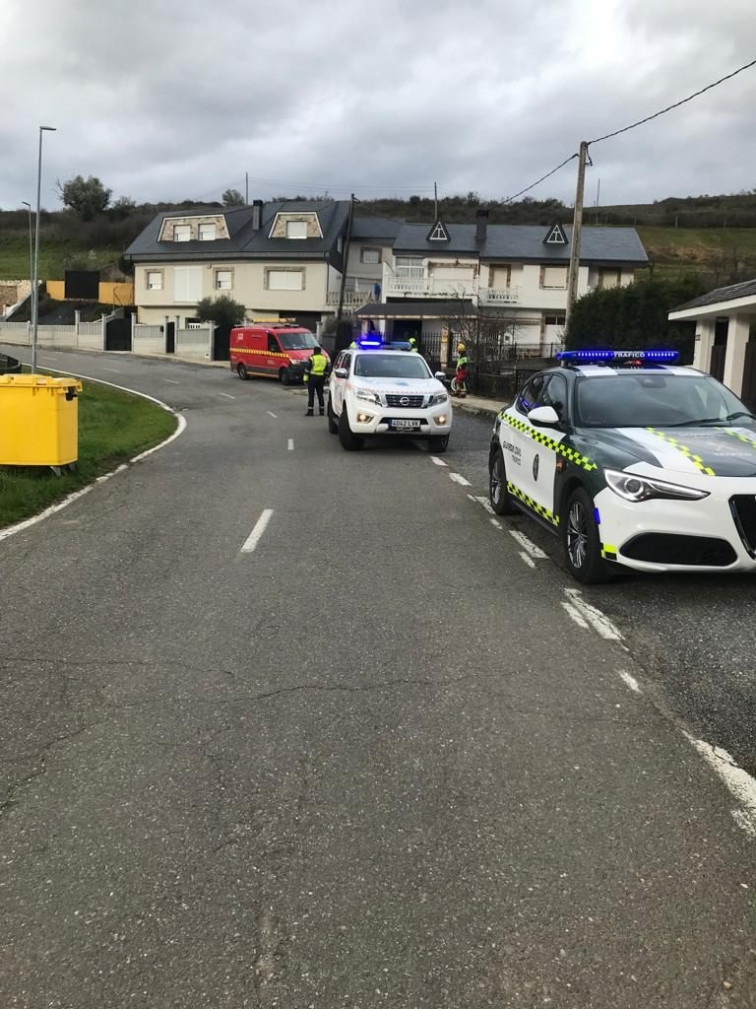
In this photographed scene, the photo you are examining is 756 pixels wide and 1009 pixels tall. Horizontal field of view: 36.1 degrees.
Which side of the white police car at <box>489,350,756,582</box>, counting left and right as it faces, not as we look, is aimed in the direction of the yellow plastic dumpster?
back

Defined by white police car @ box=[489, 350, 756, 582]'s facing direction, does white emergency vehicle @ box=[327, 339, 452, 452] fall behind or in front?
behind

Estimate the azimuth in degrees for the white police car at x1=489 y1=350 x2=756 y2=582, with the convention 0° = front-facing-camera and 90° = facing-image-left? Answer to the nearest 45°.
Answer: approximately 315°

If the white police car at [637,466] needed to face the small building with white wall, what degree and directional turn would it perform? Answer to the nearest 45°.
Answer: approximately 135° to its left

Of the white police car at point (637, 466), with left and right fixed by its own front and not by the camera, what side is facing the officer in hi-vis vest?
back
